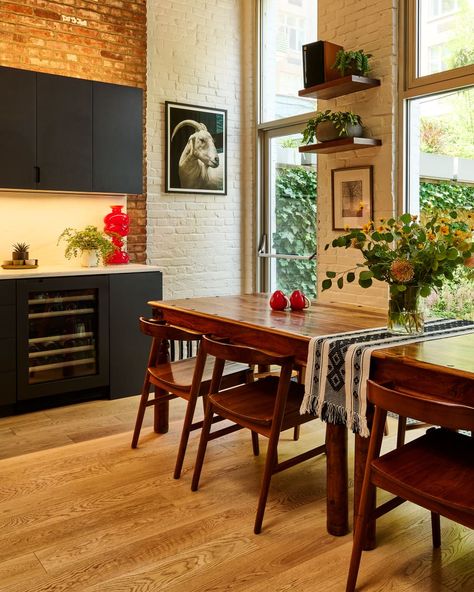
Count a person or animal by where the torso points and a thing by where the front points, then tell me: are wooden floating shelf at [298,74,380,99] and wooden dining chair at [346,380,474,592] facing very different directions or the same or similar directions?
very different directions

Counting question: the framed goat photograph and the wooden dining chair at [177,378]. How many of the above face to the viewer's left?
0

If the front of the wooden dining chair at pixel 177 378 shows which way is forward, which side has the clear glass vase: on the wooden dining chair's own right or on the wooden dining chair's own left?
on the wooden dining chair's own right

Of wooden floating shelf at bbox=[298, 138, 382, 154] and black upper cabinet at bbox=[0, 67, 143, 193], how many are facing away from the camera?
0

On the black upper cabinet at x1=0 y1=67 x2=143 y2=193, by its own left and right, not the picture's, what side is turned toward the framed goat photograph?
left

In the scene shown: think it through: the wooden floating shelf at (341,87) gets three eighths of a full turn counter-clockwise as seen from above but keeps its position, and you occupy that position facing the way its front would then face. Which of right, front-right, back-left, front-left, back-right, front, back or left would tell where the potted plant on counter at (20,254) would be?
back

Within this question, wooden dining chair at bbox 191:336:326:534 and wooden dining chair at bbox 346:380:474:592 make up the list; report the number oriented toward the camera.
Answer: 0

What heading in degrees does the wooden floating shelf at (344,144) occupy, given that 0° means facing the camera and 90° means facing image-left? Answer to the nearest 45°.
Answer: approximately 45°

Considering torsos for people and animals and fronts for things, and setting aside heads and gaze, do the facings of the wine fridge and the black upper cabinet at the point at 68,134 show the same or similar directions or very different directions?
same or similar directions

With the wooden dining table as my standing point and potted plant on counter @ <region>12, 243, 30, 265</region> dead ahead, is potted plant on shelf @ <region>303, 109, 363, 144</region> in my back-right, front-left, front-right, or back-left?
front-right

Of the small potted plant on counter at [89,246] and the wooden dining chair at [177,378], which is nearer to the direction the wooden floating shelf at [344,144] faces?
the wooden dining chair

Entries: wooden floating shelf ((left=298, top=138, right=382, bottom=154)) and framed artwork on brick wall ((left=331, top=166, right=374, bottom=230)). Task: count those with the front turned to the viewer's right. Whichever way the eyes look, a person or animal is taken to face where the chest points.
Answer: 0

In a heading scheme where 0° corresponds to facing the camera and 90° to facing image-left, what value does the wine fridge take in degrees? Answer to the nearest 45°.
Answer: approximately 315°

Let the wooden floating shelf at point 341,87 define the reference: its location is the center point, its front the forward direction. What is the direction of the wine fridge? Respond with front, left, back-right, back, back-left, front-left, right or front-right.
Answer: front-right
